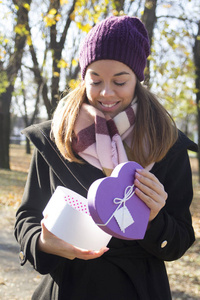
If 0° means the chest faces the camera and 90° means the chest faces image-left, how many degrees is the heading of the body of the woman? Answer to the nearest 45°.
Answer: approximately 0°

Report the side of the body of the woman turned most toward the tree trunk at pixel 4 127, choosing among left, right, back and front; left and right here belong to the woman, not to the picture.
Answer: back
